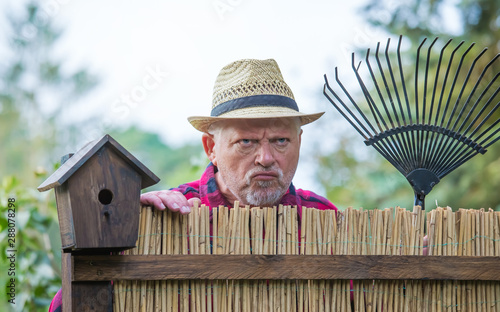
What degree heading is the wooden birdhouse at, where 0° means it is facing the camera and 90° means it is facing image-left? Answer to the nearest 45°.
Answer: approximately 0°
